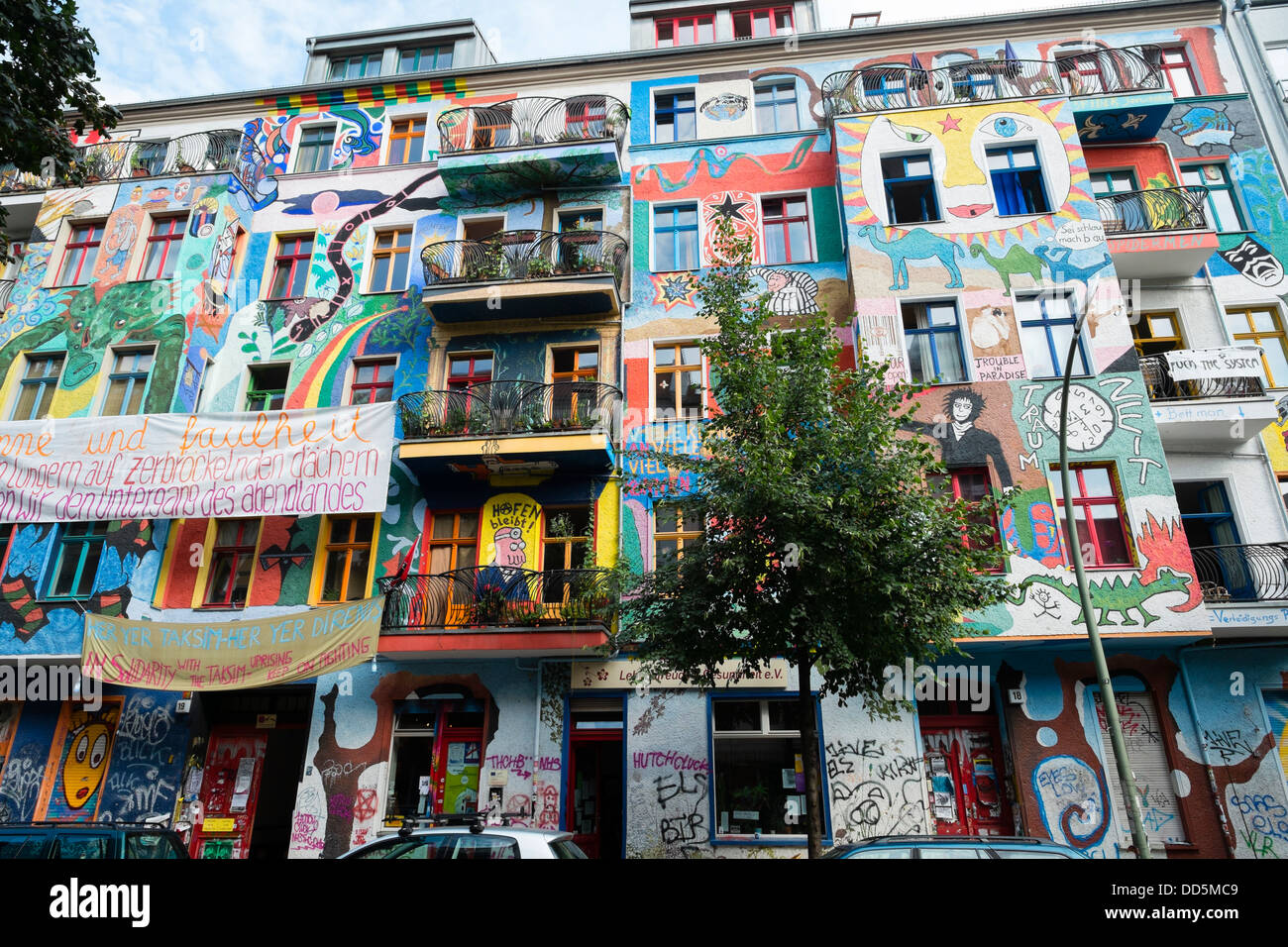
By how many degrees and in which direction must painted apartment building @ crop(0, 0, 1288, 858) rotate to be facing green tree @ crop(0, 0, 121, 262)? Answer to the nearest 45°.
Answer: approximately 45° to its right

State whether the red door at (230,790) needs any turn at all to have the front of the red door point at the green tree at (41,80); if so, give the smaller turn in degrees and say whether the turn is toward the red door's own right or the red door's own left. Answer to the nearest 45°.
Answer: approximately 45° to the red door's own right

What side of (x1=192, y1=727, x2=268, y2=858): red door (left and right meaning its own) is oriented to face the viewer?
front

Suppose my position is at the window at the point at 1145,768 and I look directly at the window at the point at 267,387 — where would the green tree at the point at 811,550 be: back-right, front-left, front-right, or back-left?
front-left

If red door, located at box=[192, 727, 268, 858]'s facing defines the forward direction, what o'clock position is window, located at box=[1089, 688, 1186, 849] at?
The window is roughly at 10 o'clock from the red door.
